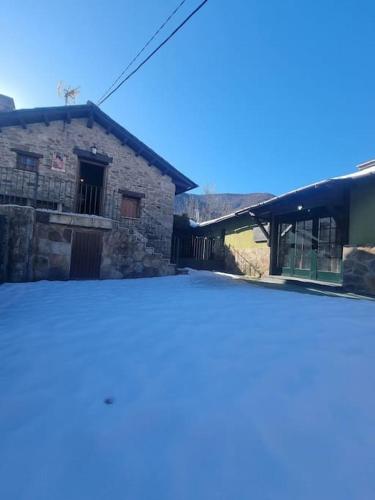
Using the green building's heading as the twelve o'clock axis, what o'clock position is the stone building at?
The stone building is roughly at 1 o'clock from the green building.

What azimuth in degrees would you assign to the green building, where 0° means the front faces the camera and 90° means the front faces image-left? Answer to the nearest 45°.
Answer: approximately 45°
